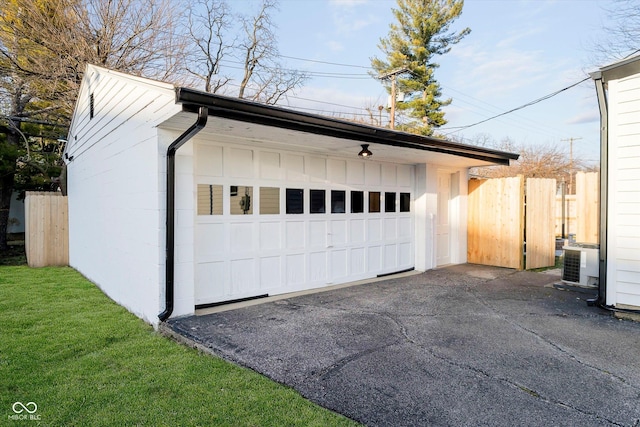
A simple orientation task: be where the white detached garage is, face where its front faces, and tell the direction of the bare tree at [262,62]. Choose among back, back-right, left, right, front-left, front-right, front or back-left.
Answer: back-left

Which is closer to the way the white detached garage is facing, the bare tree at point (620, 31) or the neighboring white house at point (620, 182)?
the neighboring white house

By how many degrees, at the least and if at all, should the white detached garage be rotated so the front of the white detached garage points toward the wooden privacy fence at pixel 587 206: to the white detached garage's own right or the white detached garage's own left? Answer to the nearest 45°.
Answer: approximately 45° to the white detached garage's own left

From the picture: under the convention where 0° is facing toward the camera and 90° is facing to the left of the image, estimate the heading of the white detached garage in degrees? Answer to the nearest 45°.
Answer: approximately 315°

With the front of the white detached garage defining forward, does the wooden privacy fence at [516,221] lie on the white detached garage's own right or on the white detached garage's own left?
on the white detached garage's own left

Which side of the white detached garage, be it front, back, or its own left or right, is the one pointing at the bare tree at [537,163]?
left

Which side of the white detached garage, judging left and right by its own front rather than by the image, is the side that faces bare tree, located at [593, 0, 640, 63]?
left

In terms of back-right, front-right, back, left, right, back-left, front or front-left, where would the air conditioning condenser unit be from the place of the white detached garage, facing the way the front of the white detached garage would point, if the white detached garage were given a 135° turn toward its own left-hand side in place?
right

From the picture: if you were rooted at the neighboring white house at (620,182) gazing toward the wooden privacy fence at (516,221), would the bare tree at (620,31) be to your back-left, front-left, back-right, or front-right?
front-right

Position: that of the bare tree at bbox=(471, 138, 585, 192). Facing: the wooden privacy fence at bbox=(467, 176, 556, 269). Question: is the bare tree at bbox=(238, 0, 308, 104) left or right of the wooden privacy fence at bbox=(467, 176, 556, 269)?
right

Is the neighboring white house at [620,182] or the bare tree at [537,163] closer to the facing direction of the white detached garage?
the neighboring white house

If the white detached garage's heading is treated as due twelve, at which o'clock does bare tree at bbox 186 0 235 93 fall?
The bare tree is roughly at 7 o'clock from the white detached garage.
